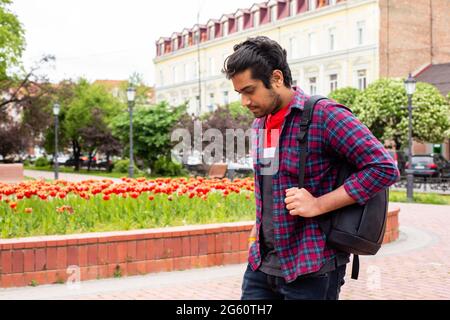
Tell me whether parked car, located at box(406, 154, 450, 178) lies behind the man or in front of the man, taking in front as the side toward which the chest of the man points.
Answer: behind

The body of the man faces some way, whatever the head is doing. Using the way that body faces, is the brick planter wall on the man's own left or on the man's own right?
on the man's own right

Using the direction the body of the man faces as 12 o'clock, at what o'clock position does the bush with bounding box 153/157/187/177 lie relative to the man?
The bush is roughly at 4 o'clock from the man.

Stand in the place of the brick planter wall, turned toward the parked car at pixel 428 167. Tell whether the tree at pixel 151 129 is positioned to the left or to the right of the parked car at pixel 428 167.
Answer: left

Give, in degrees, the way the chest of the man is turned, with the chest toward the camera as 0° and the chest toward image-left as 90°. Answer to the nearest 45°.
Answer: approximately 45°

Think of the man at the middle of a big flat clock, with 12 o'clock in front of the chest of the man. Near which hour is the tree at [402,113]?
The tree is roughly at 5 o'clock from the man.
